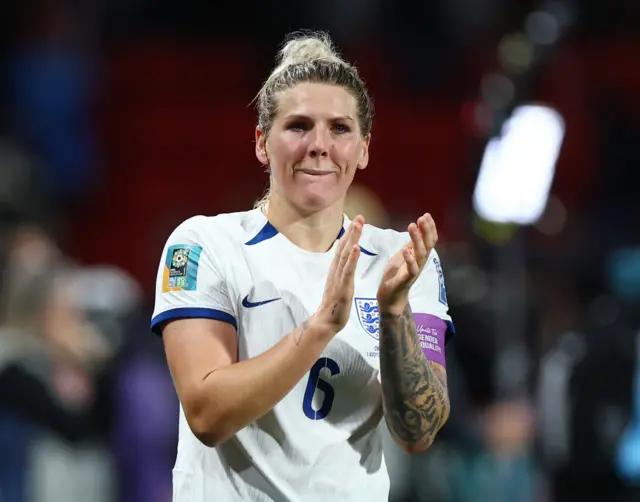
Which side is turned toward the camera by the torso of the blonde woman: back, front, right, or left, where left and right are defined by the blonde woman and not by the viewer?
front

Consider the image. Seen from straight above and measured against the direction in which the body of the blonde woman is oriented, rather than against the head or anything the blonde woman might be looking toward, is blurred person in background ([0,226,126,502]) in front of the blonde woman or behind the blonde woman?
behind
